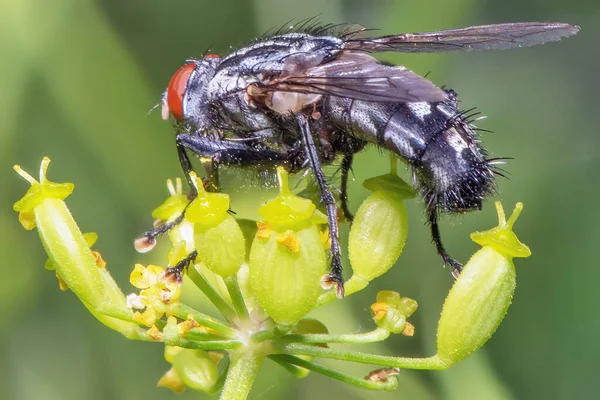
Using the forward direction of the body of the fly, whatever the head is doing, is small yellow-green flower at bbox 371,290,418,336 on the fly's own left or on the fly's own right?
on the fly's own left

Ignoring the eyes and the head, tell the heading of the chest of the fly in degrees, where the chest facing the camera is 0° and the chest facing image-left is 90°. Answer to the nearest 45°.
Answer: approximately 90°
